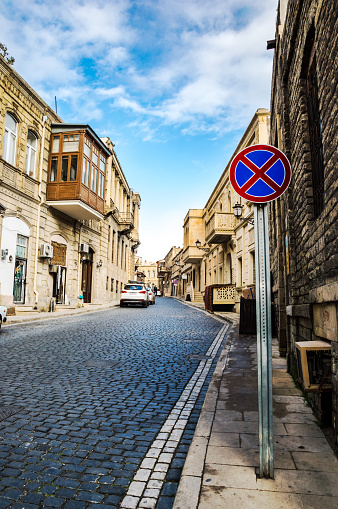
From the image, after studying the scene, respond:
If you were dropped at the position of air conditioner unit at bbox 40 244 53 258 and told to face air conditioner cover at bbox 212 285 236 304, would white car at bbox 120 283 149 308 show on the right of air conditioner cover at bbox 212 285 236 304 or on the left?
left

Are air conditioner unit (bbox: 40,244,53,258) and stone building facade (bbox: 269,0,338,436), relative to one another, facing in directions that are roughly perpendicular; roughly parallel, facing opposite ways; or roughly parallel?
roughly parallel, facing opposite ways

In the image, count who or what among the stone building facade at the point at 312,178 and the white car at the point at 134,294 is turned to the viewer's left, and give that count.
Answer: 1

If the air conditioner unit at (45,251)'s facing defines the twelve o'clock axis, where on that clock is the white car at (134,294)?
The white car is roughly at 9 o'clock from the air conditioner unit.

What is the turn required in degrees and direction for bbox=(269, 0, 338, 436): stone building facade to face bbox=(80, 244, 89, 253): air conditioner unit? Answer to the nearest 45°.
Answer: approximately 45° to its right

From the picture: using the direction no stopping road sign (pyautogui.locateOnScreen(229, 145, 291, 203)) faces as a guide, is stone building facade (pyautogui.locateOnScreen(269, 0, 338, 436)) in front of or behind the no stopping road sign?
behind

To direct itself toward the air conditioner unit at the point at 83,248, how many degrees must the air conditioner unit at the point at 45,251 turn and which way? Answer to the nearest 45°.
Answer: approximately 90° to its left

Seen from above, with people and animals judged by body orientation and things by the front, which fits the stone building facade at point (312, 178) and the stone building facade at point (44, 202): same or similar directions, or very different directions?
very different directions

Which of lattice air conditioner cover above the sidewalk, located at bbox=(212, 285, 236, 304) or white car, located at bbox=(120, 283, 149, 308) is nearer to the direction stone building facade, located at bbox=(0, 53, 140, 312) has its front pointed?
the lattice air conditioner cover above the sidewalk

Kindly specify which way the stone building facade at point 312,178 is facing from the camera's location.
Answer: facing to the left of the viewer

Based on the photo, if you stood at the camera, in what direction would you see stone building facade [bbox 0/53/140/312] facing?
facing the viewer and to the right of the viewer

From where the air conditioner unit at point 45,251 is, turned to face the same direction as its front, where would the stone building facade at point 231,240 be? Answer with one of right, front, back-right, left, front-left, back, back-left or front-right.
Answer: front-left

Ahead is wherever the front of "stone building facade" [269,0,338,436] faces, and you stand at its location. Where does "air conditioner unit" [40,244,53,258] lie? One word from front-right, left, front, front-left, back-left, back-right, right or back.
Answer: front-right

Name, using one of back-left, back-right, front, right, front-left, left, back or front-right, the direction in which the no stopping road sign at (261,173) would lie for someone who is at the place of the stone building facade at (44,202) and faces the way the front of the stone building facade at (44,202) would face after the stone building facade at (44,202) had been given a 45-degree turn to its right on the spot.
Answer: front

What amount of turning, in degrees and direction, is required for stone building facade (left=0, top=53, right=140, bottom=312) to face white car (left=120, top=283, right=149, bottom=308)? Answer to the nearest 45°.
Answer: approximately 90° to its left

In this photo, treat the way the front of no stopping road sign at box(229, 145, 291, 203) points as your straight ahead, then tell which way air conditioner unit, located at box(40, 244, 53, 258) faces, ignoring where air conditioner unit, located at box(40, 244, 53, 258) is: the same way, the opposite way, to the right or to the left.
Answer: to the left

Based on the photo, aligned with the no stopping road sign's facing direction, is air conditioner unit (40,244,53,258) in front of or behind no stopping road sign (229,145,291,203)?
behind

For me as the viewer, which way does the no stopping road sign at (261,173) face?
facing the viewer
